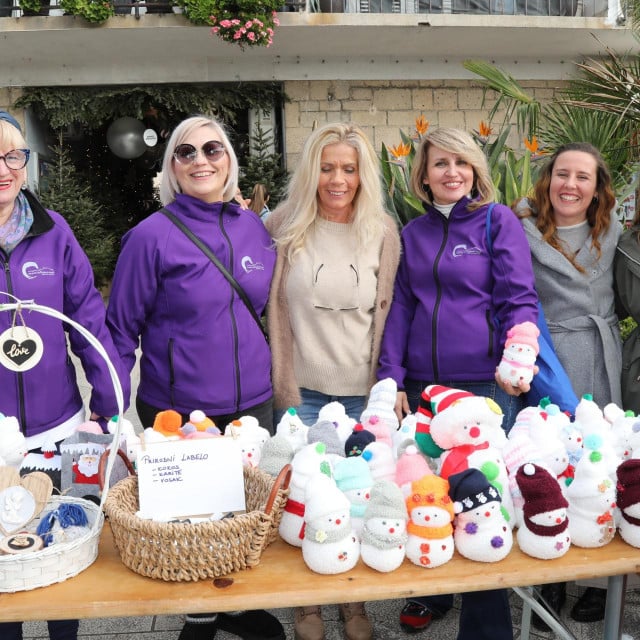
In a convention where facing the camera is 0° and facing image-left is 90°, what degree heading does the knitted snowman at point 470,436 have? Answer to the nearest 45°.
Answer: approximately 0°

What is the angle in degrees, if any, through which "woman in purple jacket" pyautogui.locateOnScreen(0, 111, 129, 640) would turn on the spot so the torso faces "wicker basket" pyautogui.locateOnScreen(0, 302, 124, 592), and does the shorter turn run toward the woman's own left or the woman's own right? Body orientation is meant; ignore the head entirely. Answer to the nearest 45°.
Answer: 0° — they already face it

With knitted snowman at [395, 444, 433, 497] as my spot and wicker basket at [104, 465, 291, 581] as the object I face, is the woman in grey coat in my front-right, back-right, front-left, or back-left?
back-right

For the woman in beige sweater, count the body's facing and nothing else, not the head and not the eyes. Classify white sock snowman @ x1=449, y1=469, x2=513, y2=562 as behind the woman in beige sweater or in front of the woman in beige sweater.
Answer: in front
